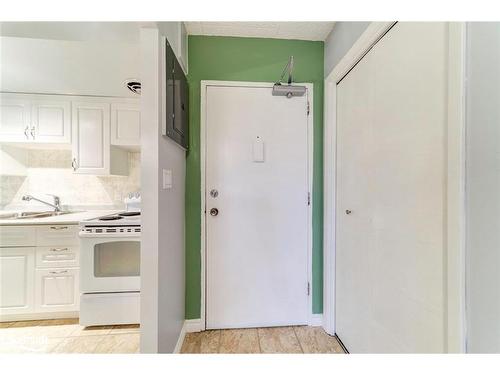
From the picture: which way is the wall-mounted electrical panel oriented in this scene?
to the viewer's right

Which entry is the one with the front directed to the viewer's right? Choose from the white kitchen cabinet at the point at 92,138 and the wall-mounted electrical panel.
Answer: the wall-mounted electrical panel

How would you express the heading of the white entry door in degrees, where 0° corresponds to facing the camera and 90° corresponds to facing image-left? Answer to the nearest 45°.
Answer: approximately 0°

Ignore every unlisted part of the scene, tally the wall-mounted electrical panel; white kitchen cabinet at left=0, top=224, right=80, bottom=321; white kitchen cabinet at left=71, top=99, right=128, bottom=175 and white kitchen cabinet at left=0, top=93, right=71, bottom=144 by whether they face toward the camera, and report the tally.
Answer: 3

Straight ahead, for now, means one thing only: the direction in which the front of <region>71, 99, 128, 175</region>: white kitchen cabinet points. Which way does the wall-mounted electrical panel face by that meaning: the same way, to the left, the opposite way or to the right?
to the left

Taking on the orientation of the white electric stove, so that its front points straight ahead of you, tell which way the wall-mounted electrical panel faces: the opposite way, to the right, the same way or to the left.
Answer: to the left
